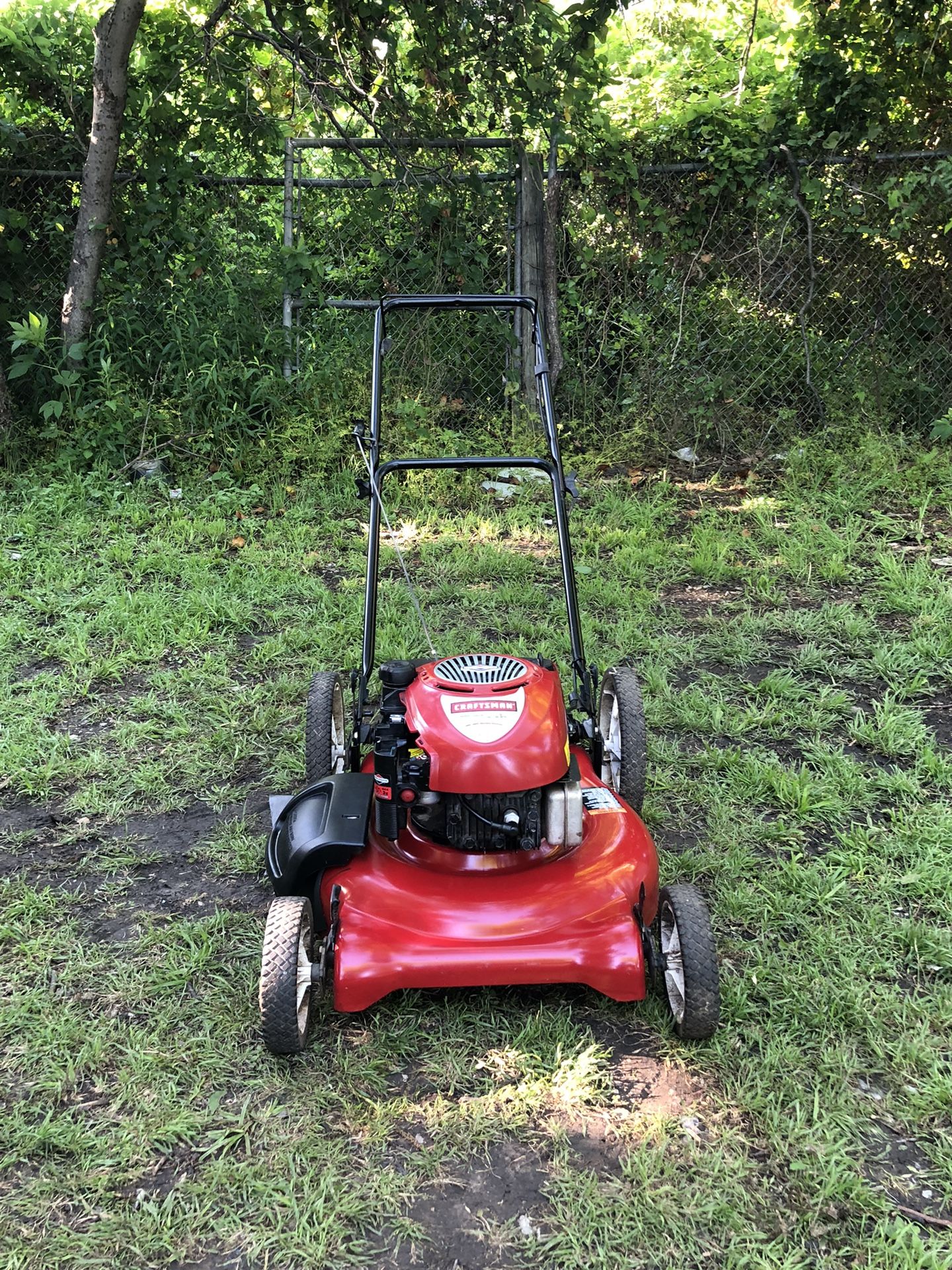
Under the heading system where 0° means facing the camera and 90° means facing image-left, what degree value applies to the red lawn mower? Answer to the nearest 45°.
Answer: approximately 0°

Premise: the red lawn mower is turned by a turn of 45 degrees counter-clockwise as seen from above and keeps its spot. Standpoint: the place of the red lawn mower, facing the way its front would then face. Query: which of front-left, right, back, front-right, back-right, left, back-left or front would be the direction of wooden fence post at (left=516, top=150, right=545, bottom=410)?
back-left

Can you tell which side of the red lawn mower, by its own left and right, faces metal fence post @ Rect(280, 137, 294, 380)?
back

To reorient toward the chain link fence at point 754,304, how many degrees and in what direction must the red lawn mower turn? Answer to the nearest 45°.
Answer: approximately 180°

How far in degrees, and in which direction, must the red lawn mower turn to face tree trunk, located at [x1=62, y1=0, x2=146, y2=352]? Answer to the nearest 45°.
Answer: approximately 135° to its right

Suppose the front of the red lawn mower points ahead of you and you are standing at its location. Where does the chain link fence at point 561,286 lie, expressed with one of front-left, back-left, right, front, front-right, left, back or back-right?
back
